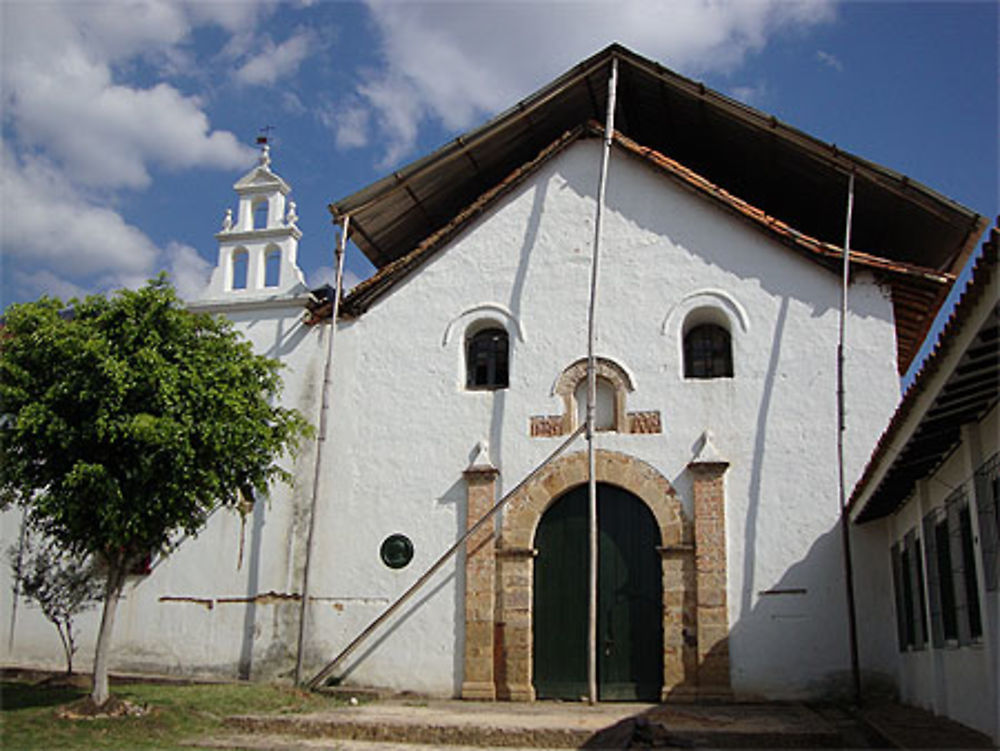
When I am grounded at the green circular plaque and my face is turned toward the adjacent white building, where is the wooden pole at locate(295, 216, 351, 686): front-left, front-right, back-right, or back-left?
back-right

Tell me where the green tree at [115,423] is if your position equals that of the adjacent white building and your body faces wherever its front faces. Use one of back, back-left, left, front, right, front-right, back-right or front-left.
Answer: front

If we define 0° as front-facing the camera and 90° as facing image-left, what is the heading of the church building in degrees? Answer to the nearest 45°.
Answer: approximately 0°

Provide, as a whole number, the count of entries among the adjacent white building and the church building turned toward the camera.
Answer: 1

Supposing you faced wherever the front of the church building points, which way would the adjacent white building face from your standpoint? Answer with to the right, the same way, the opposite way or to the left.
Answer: to the right

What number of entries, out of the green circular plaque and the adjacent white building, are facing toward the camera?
1

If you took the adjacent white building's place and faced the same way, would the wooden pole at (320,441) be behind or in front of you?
in front

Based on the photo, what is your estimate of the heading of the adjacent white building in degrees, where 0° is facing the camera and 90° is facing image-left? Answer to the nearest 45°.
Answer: approximately 90°

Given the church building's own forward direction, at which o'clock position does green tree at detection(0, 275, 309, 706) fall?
The green tree is roughly at 2 o'clock from the church building.

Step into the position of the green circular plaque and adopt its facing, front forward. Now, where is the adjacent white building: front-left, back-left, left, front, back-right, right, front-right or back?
front-left

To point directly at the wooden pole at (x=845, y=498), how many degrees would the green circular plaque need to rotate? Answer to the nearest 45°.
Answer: approximately 90° to its left

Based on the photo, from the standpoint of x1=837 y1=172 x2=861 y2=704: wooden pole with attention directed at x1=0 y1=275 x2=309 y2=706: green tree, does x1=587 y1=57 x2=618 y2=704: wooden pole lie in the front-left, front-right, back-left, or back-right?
front-right
